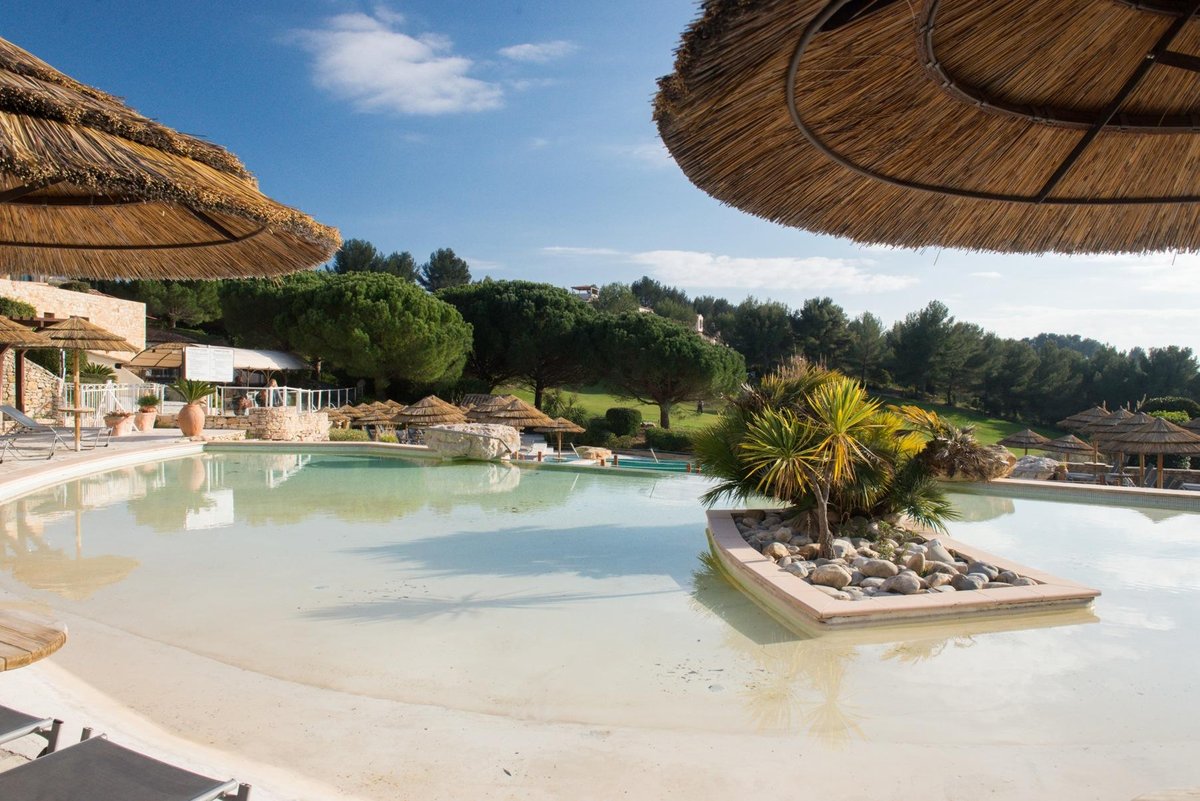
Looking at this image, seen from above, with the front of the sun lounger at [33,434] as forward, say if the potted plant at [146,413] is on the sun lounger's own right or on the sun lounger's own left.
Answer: on the sun lounger's own left

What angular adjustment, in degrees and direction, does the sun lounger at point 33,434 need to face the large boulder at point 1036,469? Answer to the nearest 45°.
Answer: approximately 45° to its right

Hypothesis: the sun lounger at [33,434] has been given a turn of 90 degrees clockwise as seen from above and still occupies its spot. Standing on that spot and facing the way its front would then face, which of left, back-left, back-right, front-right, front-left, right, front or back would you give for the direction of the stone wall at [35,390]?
back

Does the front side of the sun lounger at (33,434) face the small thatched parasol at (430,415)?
yes

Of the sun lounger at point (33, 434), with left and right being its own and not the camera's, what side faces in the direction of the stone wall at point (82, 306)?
left

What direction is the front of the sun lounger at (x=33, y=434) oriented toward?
to the viewer's right

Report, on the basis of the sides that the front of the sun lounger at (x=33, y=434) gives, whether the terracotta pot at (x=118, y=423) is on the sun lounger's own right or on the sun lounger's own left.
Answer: on the sun lounger's own left
